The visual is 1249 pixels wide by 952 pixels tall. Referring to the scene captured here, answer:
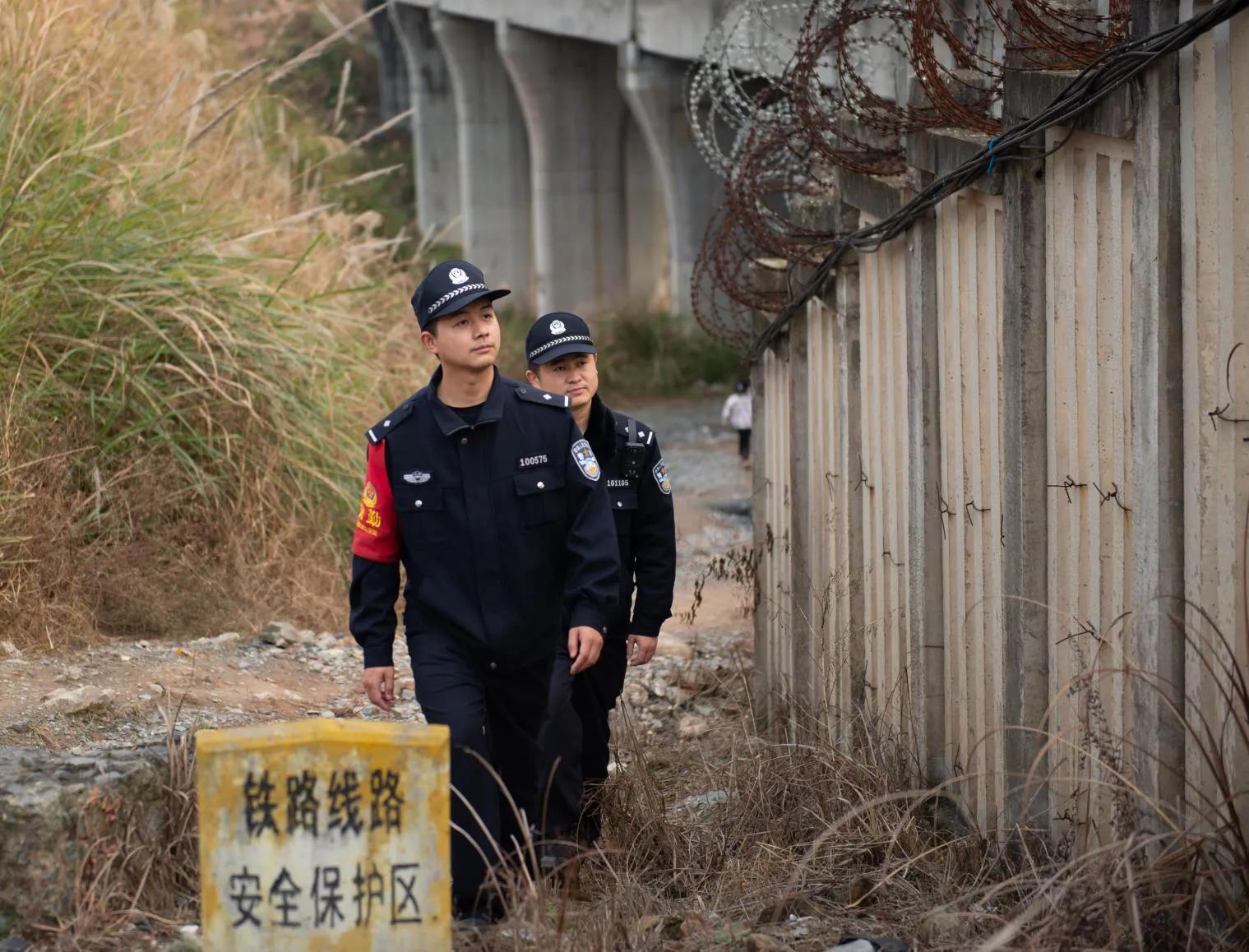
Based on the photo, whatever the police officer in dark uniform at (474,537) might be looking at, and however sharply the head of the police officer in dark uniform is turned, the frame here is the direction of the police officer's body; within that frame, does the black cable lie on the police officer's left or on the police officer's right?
on the police officer's left

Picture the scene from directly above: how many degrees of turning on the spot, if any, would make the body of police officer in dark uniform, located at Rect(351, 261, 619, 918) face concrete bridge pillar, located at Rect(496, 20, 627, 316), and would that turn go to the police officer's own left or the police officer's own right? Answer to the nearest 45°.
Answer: approximately 180°

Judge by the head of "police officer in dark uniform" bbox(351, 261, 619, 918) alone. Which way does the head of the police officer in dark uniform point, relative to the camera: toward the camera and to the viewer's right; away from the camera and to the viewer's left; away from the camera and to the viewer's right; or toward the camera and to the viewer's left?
toward the camera and to the viewer's right

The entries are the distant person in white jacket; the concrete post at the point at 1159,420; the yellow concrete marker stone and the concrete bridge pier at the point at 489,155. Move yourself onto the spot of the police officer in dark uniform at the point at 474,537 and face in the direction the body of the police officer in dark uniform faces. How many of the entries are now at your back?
2

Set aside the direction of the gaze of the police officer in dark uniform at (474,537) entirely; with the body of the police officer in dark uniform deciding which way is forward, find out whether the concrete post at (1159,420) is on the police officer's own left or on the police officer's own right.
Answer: on the police officer's own left

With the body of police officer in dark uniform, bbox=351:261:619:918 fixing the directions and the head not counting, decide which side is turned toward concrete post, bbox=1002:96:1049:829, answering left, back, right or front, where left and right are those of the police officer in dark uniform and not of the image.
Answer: left

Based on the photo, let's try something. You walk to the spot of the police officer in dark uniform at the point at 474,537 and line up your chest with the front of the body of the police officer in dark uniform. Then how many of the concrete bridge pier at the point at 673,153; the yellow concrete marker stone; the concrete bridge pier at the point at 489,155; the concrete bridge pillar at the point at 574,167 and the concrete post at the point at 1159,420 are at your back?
3

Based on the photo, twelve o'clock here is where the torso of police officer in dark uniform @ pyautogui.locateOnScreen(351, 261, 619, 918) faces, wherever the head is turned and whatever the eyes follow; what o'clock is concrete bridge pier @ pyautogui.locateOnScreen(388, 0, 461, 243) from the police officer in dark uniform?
The concrete bridge pier is roughly at 6 o'clock from the police officer in dark uniform.

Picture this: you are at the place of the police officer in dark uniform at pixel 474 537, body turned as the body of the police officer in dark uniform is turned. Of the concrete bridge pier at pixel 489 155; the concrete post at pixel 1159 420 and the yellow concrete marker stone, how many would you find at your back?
1

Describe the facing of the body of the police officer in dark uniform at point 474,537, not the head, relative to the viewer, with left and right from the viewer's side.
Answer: facing the viewer

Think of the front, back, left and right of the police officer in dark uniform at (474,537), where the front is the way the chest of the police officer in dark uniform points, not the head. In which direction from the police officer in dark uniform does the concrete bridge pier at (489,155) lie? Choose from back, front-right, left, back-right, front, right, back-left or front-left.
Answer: back

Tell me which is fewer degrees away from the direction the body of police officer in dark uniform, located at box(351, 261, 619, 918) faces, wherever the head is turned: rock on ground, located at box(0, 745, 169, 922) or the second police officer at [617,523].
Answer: the rock on ground

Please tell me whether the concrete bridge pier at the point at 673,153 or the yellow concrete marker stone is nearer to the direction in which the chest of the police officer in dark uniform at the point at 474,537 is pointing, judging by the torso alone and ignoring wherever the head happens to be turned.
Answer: the yellow concrete marker stone

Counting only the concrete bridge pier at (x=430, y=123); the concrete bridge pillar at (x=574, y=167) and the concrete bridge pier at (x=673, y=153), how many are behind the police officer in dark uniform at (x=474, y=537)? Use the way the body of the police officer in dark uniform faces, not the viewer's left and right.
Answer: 3

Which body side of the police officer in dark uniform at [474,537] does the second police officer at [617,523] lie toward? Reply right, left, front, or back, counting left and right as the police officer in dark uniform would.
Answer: back

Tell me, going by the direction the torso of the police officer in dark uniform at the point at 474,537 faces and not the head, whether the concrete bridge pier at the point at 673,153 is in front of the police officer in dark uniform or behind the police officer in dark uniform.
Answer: behind
